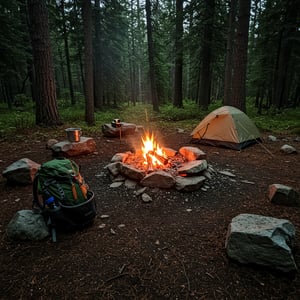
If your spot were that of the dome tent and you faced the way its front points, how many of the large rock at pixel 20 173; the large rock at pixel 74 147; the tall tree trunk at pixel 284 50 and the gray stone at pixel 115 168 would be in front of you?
3

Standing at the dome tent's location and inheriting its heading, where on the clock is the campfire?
The campfire is roughly at 11 o'clock from the dome tent.

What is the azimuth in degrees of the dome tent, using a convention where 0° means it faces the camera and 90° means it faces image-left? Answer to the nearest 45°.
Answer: approximately 45°

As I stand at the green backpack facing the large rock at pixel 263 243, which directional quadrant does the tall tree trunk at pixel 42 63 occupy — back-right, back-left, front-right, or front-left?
back-left

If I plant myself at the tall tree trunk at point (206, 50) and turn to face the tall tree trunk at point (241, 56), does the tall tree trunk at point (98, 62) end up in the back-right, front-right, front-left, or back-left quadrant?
back-right

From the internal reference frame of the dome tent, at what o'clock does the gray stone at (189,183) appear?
The gray stone is roughly at 11 o'clock from the dome tent.

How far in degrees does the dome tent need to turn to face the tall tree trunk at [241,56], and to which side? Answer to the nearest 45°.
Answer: approximately 135° to its right

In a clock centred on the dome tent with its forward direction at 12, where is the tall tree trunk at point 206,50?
The tall tree trunk is roughly at 4 o'clock from the dome tent.

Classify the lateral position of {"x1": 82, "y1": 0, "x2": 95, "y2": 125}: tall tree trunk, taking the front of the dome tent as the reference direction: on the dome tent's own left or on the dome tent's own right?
on the dome tent's own right

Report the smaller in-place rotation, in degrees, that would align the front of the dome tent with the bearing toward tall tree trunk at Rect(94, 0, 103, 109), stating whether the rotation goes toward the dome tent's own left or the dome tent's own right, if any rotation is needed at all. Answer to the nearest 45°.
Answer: approximately 90° to the dome tent's own right

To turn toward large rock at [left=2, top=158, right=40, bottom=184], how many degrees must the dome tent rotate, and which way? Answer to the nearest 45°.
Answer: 0° — it already faces it

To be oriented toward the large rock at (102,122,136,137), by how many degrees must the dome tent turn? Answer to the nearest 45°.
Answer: approximately 45° to its right

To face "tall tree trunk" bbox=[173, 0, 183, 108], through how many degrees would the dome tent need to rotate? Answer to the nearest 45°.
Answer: approximately 90° to its right
